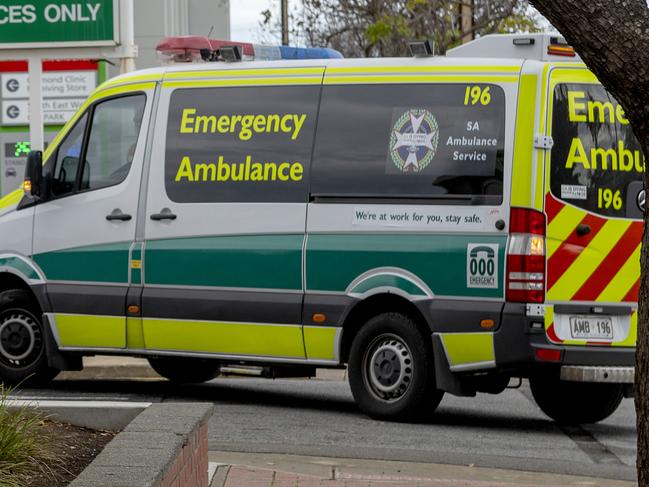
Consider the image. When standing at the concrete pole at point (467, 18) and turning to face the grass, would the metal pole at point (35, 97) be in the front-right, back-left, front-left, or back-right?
front-right

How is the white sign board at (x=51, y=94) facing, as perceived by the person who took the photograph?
facing the viewer

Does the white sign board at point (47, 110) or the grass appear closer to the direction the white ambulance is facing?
the white sign board

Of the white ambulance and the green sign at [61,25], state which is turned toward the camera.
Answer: the green sign

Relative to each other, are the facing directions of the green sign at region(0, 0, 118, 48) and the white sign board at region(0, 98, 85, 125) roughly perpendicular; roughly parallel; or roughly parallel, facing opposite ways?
roughly parallel

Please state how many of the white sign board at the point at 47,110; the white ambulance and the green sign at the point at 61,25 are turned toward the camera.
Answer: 2

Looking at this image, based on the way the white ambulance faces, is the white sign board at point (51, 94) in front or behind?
in front

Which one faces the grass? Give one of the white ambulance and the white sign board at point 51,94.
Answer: the white sign board

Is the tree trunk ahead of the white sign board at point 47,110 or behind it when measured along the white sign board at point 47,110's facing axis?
ahead

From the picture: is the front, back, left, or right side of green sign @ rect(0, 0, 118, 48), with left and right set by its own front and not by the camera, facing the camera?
front

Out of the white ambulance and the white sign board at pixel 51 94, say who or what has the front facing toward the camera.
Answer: the white sign board

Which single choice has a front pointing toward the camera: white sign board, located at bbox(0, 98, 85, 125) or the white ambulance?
the white sign board

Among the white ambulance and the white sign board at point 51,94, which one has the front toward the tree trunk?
the white sign board

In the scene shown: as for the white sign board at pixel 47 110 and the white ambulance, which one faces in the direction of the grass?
the white sign board
